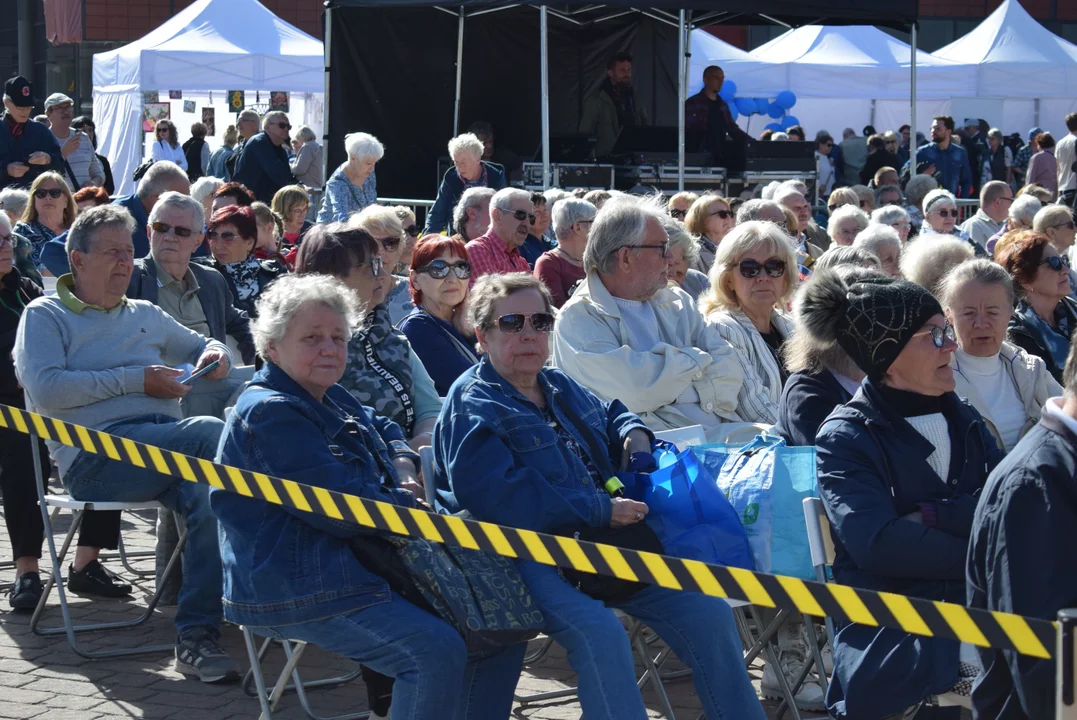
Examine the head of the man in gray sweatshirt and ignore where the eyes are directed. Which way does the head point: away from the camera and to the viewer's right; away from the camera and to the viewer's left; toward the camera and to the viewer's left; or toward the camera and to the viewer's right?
toward the camera and to the viewer's right

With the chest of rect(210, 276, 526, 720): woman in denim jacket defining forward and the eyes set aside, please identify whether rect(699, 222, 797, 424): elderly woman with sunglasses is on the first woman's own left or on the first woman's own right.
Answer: on the first woman's own left

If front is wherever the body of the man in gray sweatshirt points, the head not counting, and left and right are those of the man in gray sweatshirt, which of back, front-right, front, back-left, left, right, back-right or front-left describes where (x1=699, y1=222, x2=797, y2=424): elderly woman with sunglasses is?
front-left

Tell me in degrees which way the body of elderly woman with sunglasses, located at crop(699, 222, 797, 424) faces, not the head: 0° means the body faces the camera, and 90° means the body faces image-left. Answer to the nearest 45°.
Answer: approximately 315°

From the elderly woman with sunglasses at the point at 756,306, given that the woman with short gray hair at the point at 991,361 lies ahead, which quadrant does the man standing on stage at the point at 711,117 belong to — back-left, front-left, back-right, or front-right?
back-left

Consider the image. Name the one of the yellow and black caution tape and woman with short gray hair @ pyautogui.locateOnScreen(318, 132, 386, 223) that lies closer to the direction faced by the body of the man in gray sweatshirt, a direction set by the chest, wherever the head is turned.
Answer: the yellow and black caution tape

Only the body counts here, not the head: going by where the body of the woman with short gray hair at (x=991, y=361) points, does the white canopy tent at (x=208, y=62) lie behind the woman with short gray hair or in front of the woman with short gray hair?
behind

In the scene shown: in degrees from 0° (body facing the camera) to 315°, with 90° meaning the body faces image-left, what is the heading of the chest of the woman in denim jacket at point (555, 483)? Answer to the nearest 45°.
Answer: approximately 315°
